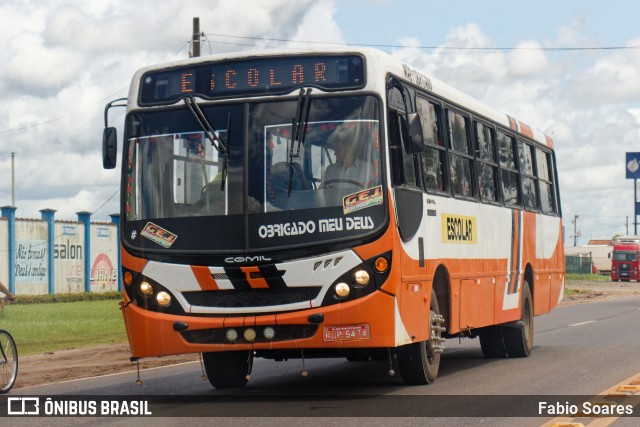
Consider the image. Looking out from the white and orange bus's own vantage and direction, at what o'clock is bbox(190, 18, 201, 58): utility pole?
The utility pole is roughly at 4 o'clock from the white and orange bus.

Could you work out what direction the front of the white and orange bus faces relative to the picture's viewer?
facing the viewer and to the left of the viewer
